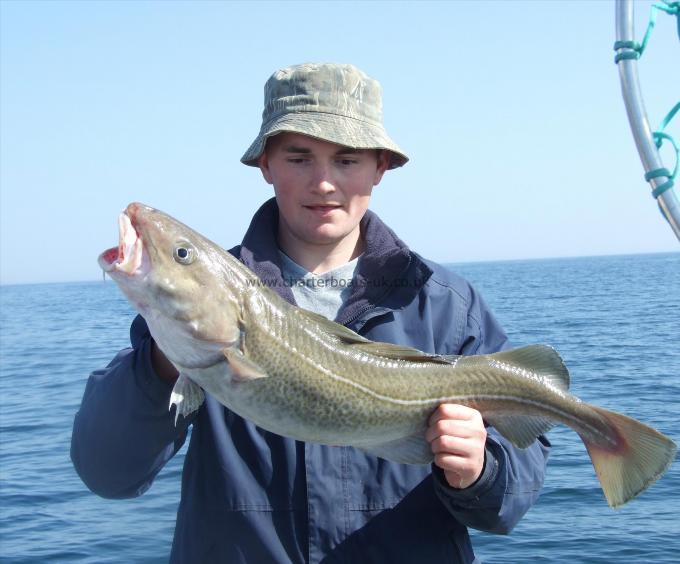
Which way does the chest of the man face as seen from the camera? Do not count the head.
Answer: toward the camera

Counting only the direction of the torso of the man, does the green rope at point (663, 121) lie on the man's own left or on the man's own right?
on the man's own left

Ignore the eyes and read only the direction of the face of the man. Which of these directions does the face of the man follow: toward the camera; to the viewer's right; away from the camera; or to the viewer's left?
toward the camera
